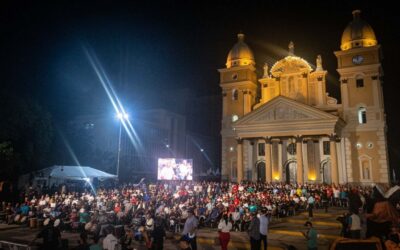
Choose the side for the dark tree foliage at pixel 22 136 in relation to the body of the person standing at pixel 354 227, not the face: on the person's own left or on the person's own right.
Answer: on the person's own left

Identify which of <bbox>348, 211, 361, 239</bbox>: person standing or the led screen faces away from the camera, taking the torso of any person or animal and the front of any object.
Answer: the person standing

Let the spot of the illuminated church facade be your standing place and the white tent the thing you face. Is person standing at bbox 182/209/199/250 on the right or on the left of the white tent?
left

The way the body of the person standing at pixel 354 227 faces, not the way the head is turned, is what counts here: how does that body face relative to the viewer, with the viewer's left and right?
facing away from the viewer

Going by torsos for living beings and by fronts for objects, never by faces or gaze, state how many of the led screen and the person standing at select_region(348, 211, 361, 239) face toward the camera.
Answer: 1

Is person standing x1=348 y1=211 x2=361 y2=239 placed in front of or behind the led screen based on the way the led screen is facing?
in front

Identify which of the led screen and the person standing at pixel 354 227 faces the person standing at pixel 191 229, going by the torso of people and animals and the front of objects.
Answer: the led screen

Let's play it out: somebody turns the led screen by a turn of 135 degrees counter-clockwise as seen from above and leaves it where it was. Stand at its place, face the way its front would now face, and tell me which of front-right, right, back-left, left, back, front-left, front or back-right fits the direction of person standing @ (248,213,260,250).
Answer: back-right

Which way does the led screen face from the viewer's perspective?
toward the camera

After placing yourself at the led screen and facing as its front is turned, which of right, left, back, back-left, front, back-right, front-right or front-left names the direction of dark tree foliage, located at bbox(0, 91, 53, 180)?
front-right

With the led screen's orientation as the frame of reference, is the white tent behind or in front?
in front

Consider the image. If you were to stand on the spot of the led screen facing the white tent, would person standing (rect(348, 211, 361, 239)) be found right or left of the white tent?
left

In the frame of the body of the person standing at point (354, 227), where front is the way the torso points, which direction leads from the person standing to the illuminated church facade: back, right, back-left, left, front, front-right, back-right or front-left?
front

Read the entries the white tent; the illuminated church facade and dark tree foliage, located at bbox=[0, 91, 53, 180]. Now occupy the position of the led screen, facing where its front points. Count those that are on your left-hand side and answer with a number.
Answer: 1

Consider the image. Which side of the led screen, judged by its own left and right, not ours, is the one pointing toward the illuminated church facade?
left

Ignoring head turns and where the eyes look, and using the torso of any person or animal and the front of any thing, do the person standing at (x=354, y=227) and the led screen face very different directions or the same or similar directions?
very different directions

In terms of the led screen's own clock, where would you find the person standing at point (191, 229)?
The person standing is roughly at 12 o'clock from the led screen.

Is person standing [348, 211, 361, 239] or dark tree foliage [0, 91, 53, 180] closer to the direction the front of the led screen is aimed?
the person standing
